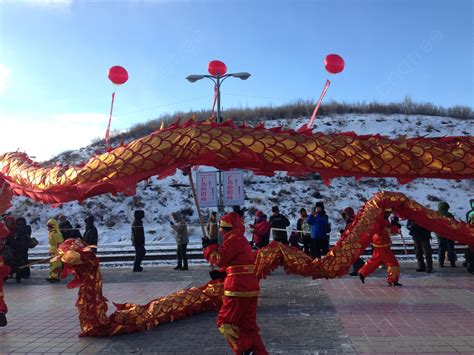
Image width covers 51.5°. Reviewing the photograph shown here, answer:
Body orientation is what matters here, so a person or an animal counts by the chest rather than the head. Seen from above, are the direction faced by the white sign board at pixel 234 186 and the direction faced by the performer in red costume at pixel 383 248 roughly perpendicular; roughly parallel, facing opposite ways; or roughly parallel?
roughly perpendicular

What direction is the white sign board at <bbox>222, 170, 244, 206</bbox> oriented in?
toward the camera

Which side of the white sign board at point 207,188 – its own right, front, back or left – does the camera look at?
front

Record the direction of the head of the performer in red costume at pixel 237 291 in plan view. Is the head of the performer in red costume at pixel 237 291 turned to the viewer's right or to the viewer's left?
to the viewer's left

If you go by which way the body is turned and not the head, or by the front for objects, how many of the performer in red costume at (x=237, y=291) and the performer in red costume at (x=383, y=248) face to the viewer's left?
1

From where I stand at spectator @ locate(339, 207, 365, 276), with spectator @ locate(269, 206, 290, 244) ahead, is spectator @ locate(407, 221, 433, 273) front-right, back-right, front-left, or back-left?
back-right
